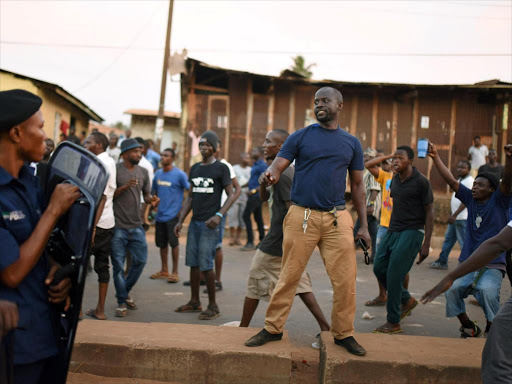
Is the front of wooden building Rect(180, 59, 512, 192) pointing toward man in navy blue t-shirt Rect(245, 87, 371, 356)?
yes

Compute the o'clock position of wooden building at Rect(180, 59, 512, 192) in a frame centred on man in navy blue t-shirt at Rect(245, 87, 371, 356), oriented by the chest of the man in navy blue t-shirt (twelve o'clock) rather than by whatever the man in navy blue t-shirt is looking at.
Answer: The wooden building is roughly at 6 o'clock from the man in navy blue t-shirt.

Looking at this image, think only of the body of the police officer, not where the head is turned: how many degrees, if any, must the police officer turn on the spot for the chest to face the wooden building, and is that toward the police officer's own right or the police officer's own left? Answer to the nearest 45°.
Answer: approximately 45° to the police officer's own left

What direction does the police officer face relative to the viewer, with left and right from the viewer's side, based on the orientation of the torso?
facing to the right of the viewer

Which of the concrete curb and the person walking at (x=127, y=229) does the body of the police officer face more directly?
the concrete curb

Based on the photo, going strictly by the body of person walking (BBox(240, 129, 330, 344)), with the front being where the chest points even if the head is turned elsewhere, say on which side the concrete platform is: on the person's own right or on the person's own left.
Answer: on the person's own left

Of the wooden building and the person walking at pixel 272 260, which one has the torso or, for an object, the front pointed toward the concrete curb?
the wooden building

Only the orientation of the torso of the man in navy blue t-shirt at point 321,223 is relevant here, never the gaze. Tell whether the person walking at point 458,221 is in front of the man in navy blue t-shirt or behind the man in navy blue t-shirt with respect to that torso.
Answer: behind

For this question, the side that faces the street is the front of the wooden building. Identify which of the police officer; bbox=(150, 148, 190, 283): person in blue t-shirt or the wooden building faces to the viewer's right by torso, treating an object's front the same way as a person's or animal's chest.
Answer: the police officer

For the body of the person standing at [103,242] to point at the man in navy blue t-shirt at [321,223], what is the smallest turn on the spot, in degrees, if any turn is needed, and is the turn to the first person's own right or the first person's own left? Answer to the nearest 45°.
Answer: approximately 135° to the first person's own left
